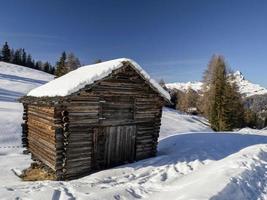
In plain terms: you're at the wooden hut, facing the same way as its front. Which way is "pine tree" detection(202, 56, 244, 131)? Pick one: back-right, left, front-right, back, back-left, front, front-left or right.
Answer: left

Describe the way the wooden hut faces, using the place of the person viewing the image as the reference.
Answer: facing the viewer and to the right of the viewer
